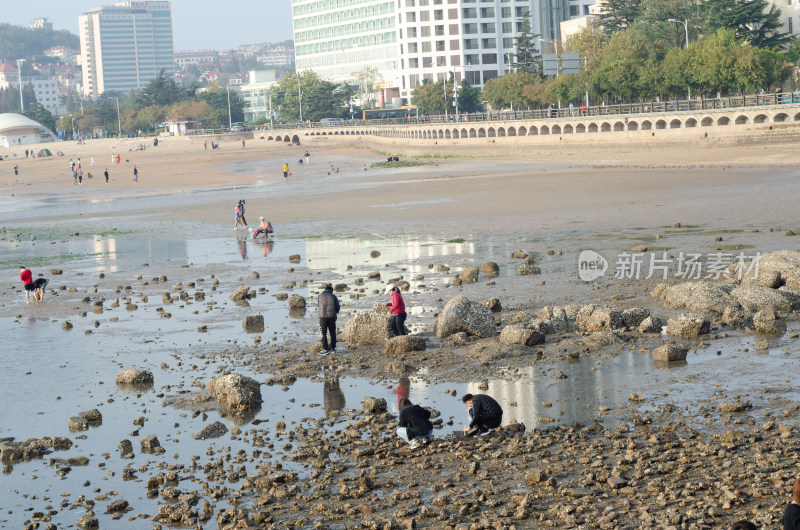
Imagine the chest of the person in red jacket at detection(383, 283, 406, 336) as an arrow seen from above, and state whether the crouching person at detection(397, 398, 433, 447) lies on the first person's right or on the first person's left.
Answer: on the first person's left

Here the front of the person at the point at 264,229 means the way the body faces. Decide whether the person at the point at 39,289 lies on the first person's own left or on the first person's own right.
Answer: on the first person's own left

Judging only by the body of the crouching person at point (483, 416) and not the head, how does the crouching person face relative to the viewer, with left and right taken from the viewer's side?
facing to the left of the viewer

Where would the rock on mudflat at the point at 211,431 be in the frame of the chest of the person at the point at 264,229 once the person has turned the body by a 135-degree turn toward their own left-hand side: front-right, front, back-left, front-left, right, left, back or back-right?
front-right

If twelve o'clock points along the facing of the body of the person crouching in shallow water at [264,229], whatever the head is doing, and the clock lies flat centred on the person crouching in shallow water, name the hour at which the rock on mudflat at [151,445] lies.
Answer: The rock on mudflat is roughly at 9 o'clock from the person crouching in shallow water.

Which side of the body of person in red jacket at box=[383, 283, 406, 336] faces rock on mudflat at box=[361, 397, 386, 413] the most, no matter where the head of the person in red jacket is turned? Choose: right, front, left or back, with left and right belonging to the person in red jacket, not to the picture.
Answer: left

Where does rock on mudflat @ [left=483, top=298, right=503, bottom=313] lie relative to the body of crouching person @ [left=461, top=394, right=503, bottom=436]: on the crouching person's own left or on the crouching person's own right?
on the crouching person's own right

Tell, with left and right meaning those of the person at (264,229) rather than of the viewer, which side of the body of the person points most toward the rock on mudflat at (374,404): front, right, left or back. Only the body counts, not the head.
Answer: left

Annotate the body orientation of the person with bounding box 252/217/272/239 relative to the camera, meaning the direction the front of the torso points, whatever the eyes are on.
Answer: to the viewer's left

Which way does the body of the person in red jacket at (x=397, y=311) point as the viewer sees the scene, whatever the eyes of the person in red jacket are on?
to the viewer's left
